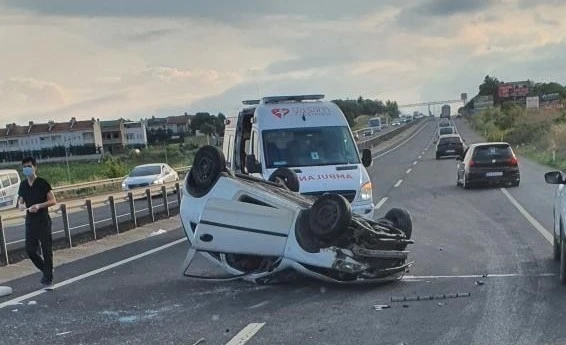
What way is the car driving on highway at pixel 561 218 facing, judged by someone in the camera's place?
facing away from the viewer

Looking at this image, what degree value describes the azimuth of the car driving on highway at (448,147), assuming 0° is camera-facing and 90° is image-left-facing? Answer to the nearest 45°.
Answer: approximately 180°

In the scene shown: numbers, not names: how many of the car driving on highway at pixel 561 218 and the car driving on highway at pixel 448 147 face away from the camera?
2

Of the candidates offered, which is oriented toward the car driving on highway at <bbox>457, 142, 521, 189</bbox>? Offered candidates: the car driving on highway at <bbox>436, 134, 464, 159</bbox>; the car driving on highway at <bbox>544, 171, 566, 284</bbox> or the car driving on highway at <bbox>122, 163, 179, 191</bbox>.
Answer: the car driving on highway at <bbox>544, 171, 566, 284</bbox>

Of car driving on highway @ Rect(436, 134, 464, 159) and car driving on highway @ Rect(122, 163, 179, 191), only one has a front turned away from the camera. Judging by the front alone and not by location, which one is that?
car driving on highway @ Rect(436, 134, 464, 159)

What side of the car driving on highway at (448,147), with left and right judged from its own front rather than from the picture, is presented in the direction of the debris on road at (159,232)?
back

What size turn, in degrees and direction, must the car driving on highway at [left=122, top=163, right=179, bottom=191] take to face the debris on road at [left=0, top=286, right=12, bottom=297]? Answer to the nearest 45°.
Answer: approximately 45° to its left

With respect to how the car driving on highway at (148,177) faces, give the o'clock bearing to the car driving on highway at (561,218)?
the car driving on highway at (561,218) is roughly at 10 o'clock from the car driving on highway at (148,177).

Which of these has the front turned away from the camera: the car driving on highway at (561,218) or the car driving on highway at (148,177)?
the car driving on highway at (561,218)

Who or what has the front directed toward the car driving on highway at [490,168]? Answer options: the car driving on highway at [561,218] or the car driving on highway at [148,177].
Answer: the car driving on highway at [561,218]

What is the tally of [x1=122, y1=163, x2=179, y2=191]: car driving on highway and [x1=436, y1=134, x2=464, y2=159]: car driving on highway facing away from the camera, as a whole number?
1

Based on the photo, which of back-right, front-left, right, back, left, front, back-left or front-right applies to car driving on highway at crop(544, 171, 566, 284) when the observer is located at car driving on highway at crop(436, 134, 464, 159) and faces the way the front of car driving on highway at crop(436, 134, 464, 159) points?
back

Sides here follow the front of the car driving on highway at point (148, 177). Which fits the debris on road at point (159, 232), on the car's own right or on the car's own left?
on the car's own left

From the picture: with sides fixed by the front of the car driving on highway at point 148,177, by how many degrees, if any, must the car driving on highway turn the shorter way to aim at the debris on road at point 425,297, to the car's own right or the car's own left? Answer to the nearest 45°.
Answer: approximately 45° to the car's own left
